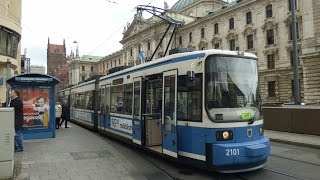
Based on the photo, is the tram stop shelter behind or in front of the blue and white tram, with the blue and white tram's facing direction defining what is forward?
behind

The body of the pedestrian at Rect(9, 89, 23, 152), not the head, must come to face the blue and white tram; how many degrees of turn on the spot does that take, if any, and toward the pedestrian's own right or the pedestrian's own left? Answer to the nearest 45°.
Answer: approximately 135° to the pedestrian's own left

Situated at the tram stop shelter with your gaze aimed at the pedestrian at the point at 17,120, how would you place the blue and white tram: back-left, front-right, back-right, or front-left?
front-left

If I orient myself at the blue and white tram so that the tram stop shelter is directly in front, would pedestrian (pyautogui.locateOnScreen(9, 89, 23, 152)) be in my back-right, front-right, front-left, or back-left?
front-left

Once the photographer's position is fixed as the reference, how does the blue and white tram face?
facing the viewer and to the right of the viewer
